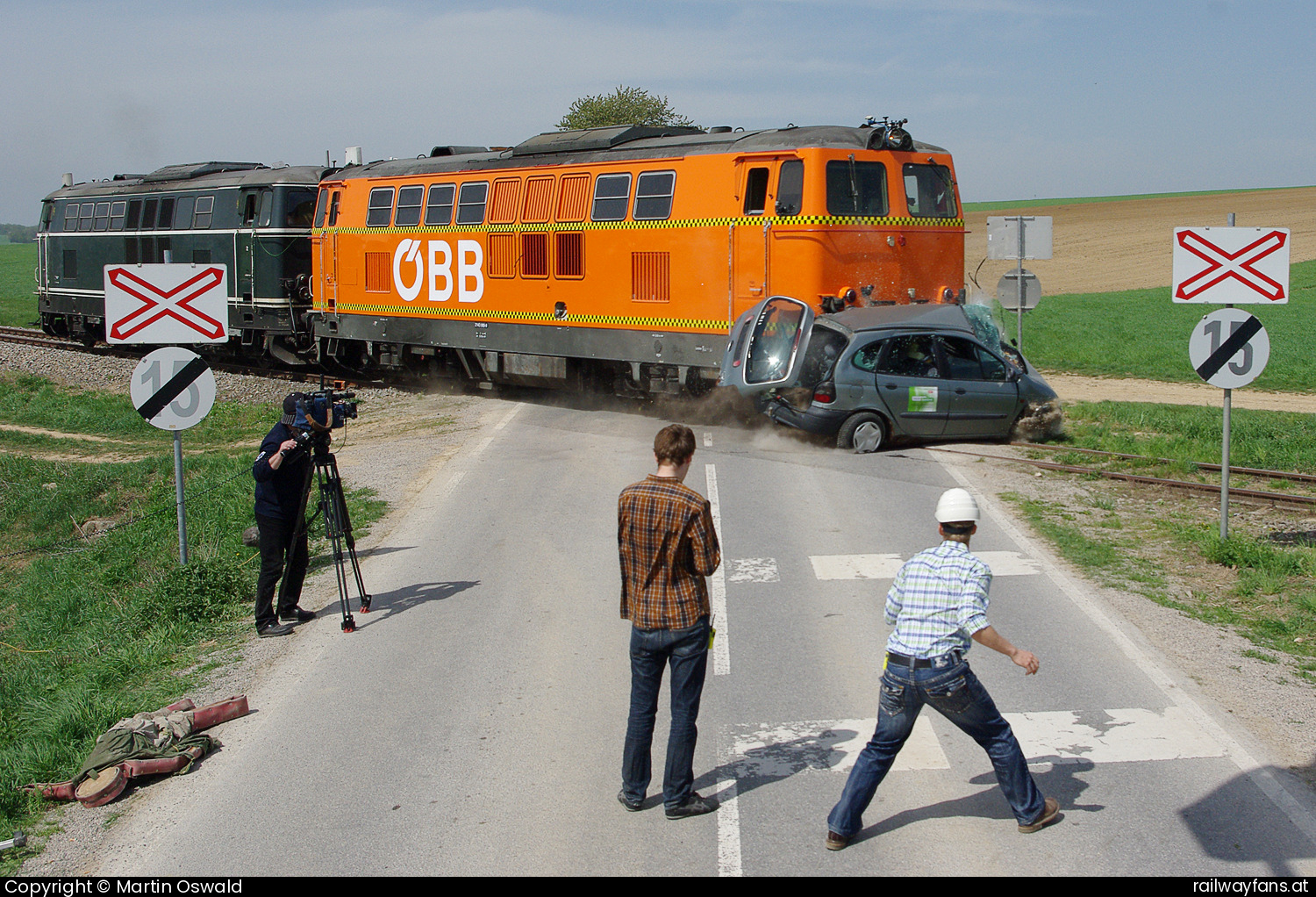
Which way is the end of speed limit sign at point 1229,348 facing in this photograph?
toward the camera

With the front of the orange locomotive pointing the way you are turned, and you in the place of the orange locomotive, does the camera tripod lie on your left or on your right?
on your right

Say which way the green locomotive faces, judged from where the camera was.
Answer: facing the viewer and to the right of the viewer

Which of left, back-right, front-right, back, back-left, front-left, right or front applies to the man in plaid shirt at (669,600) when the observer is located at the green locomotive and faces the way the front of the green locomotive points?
front-right

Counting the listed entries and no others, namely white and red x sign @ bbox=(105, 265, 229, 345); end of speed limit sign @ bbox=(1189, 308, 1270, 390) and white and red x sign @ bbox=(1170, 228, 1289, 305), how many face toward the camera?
3

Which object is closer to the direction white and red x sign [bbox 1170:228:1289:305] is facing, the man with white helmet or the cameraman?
the man with white helmet

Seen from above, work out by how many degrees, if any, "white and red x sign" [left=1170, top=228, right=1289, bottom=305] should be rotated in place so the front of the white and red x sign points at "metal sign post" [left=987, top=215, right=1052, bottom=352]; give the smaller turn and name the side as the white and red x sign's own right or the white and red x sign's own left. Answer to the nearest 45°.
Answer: approximately 180°

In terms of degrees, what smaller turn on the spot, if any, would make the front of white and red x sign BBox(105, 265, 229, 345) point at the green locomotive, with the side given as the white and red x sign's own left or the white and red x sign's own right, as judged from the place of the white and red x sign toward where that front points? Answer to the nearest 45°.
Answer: approximately 180°

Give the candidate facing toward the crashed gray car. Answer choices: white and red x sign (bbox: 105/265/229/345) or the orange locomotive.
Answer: the orange locomotive

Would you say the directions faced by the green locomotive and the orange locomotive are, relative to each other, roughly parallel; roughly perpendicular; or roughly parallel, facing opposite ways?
roughly parallel

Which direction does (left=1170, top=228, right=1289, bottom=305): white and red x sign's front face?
toward the camera

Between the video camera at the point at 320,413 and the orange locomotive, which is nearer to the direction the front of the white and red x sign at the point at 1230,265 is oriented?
the video camera

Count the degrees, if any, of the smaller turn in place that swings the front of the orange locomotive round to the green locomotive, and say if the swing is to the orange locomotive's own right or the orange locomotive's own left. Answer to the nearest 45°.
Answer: approximately 180°

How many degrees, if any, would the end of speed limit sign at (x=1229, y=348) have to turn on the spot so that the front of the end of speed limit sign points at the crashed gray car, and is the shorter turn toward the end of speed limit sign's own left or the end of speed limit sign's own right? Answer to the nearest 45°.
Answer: approximately 135° to the end of speed limit sign's own right
